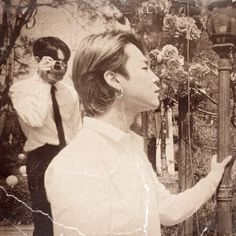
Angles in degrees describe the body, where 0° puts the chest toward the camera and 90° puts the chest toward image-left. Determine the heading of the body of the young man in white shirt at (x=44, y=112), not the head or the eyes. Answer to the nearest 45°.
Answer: approximately 315°

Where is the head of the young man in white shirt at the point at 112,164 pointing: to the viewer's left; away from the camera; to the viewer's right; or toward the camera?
to the viewer's right

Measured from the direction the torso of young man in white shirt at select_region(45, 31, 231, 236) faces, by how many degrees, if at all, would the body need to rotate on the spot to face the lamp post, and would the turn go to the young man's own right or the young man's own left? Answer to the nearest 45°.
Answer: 0° — they already face it

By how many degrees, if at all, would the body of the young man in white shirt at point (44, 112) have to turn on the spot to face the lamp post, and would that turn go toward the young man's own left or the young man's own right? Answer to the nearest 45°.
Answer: approximately 45° to the young man's own left

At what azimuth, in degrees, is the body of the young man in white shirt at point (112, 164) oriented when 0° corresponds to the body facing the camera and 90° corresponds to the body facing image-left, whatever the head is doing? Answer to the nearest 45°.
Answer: approximately 270°
